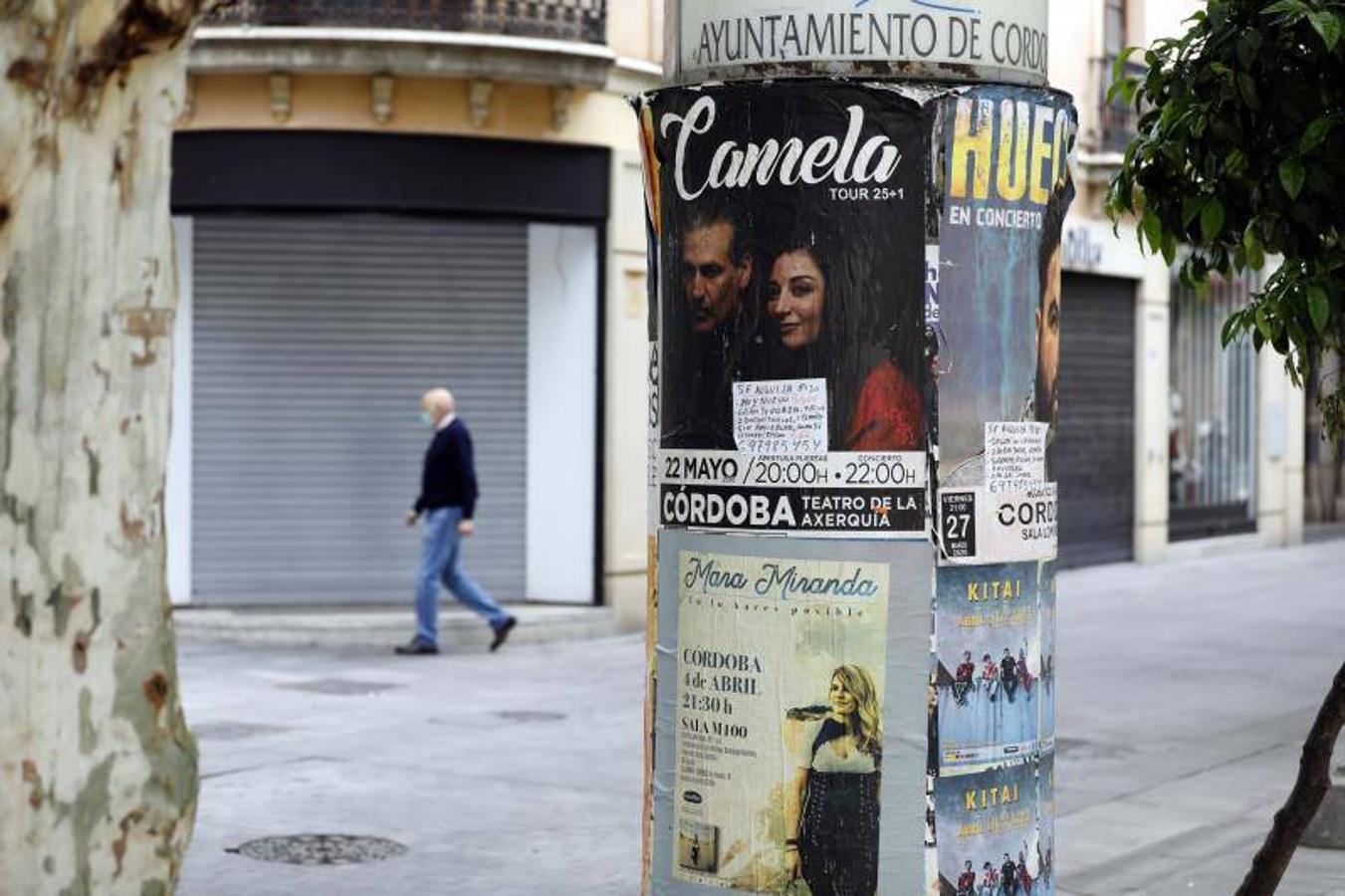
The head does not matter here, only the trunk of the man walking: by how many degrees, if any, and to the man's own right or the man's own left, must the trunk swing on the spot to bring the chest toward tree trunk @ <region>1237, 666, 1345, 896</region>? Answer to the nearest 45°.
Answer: approximately 90° to the man's own left

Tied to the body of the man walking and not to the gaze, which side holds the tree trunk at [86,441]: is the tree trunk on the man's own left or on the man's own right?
on the man's own left

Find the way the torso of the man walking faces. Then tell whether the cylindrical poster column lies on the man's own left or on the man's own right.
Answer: on the man's own left

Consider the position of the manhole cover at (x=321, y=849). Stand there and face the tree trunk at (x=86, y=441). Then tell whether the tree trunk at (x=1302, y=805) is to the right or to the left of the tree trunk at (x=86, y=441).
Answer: left

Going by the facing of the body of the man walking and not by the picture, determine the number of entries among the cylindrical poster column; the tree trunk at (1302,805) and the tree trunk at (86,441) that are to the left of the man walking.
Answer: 3

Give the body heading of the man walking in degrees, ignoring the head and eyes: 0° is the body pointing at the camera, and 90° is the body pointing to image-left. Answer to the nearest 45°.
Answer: approximately 90°

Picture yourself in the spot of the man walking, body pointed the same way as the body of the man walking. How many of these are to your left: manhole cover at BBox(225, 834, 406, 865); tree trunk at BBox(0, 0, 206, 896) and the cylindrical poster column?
3

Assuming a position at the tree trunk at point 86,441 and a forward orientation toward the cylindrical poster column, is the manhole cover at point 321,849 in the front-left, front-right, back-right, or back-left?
front-left

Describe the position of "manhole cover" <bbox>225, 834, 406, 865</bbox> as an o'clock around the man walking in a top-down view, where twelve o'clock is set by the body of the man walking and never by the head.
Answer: The manhole cover is roughly at 9 o'clock from the man walking.
